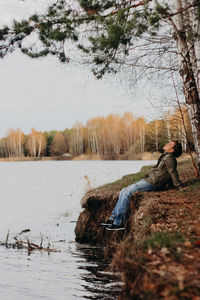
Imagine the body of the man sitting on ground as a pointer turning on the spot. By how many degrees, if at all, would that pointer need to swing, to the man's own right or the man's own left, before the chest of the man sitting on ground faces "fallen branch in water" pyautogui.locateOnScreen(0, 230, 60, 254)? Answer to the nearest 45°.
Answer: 0° — they already face it

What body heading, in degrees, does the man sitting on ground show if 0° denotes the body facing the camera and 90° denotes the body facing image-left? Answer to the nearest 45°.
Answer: approximately 90°
